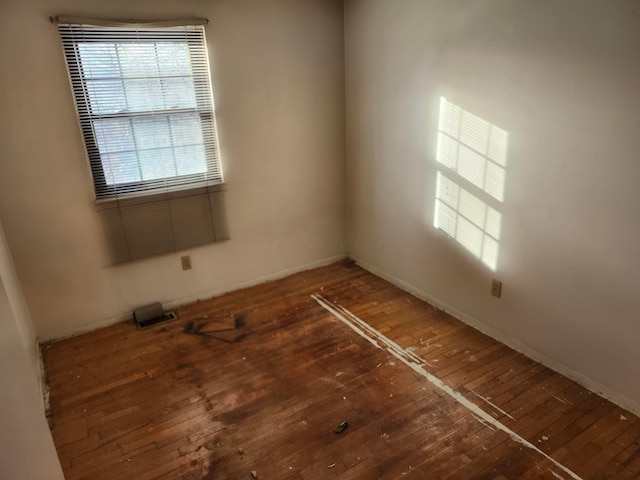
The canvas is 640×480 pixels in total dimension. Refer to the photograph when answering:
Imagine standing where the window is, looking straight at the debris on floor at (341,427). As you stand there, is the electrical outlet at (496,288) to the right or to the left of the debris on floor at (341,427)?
left

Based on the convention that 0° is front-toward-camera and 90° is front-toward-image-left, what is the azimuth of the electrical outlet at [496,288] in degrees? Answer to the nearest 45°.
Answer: approximately 45°

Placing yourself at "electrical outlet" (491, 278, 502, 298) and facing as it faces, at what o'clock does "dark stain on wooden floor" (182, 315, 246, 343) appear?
The dark stain on wooden floor is roughly at 1 o'clock from the electrical outlet.

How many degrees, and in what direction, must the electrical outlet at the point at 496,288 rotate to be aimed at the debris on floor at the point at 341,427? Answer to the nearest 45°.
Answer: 0° — it already faces it

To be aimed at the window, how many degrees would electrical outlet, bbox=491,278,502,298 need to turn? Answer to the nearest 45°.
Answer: approximately 45° to its right
